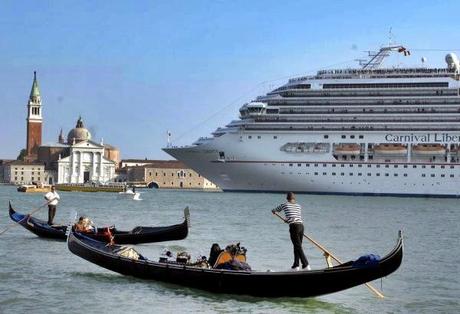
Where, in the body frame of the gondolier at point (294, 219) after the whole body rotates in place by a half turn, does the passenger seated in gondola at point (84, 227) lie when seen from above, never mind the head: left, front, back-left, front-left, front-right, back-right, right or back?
back

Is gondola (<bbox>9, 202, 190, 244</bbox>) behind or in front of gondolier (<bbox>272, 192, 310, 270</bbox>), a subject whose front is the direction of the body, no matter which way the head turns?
in front

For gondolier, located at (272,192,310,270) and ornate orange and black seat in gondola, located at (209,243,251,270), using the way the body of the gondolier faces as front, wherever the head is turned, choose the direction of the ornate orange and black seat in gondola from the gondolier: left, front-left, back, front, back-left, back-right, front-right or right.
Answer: front-left

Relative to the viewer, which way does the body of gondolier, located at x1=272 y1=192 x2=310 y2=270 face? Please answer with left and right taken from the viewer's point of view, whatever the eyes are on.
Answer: facing away from the viewer and to the left of the viewer
